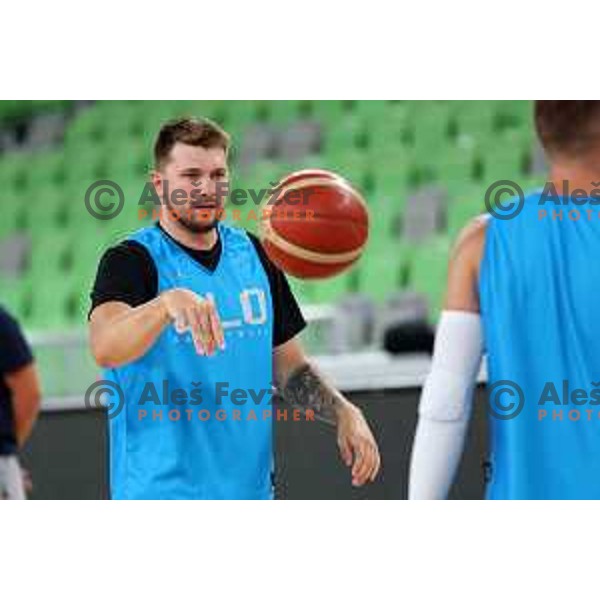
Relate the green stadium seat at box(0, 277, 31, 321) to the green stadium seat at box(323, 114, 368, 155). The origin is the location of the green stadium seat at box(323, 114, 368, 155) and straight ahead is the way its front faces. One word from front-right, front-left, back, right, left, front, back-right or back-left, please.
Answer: front-right

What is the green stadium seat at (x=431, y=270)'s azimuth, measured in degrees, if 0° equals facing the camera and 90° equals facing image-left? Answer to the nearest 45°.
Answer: approximately 45°

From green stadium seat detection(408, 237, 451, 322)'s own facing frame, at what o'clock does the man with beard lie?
The man with beard is roughly at 12 o'clock from the green stadium seat.

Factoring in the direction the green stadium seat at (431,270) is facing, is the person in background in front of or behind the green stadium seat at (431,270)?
in front

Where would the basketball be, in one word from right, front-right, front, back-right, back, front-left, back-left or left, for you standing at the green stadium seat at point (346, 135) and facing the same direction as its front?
front-left

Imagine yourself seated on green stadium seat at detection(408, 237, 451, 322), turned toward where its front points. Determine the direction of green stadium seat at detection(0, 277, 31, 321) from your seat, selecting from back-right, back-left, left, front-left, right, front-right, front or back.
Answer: front-right

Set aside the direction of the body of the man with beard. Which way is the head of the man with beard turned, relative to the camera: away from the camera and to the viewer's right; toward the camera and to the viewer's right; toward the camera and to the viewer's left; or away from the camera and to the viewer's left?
toward the camera and to the viewer's right

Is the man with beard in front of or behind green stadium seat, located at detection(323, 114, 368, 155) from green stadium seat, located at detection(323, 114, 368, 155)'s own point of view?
in front

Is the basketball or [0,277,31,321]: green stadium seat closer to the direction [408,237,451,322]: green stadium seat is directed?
the basketball

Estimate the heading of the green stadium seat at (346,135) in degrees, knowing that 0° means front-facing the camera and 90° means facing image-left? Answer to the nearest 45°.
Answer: approximately 45°
